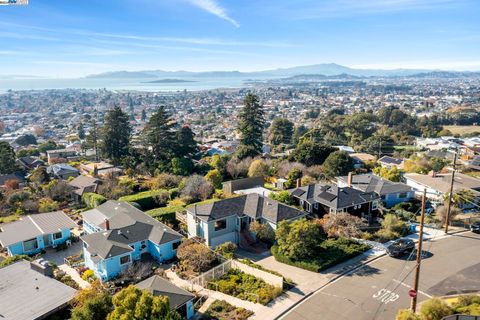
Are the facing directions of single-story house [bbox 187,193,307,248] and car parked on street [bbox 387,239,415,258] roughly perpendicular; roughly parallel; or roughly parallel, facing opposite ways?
roughly perpendicular

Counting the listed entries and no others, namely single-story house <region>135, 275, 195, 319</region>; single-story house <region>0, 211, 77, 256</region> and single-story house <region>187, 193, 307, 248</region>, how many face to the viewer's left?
0

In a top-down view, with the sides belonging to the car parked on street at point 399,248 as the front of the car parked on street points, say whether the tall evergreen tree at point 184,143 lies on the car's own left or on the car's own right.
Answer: on the car's own right

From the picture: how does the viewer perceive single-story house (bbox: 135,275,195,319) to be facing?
facing the viewer and to the right of the viewer

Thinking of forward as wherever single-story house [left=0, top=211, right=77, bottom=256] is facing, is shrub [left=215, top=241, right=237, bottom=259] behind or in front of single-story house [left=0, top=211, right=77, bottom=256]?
in front

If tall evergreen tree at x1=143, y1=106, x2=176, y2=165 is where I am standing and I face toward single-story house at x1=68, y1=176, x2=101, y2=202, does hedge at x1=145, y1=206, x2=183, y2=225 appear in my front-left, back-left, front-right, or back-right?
front-left

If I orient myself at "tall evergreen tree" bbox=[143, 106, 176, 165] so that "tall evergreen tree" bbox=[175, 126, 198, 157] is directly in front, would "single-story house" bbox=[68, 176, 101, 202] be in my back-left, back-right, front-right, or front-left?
back-right

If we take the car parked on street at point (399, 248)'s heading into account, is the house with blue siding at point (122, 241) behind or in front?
in front

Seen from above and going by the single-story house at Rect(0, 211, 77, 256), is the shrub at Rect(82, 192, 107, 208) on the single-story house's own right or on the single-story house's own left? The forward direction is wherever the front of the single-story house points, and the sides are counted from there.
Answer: on the single-story house's own left

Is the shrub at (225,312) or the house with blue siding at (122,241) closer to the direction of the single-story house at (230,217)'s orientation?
the shrub

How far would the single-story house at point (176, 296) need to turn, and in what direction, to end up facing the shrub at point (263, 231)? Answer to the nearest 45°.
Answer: approximately 90° to its left

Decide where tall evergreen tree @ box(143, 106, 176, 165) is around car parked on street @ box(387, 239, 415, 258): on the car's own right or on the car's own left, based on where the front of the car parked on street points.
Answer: on the car's own right

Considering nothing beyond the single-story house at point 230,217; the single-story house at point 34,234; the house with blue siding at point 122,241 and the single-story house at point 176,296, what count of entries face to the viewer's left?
0

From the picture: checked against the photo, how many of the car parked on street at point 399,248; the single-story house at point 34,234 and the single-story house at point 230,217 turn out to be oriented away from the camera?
0

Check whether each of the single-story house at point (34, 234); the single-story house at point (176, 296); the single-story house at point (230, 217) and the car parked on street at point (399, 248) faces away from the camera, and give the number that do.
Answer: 0

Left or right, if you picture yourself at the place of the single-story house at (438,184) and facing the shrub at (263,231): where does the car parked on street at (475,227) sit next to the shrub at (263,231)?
left

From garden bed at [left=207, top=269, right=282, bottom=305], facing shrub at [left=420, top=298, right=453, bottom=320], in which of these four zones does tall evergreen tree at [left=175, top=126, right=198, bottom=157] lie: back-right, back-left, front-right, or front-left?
back-left
